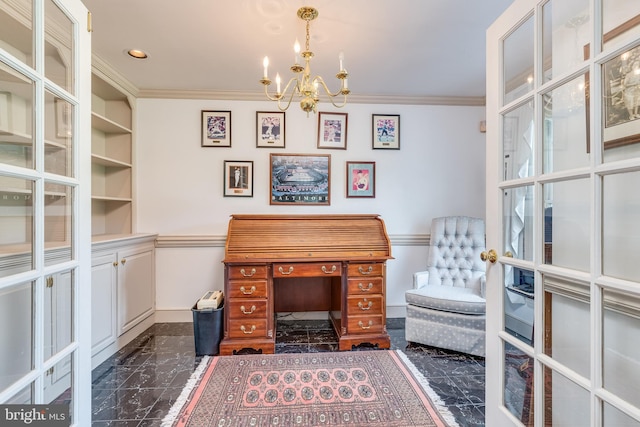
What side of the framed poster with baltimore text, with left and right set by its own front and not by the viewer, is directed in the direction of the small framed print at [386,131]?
left

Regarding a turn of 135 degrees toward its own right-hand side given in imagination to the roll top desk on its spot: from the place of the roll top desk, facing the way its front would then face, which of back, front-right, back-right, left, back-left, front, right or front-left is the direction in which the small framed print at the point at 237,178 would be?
front

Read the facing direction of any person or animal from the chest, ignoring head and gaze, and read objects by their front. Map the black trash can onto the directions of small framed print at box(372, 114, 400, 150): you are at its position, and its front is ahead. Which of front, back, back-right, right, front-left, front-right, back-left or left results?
front-right

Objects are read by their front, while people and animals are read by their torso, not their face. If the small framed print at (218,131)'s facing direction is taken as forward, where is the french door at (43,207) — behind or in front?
in front

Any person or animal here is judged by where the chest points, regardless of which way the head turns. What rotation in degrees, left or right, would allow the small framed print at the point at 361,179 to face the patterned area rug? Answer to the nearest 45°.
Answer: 0° — it already faces it

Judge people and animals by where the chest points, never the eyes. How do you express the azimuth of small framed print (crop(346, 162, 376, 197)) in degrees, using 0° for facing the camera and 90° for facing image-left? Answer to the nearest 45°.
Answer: approximately 0°

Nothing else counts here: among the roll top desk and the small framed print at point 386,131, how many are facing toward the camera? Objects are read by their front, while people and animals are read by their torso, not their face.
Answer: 2

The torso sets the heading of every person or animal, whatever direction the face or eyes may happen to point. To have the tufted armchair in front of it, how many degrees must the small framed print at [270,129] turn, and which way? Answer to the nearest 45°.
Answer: approximately 45° to its left
